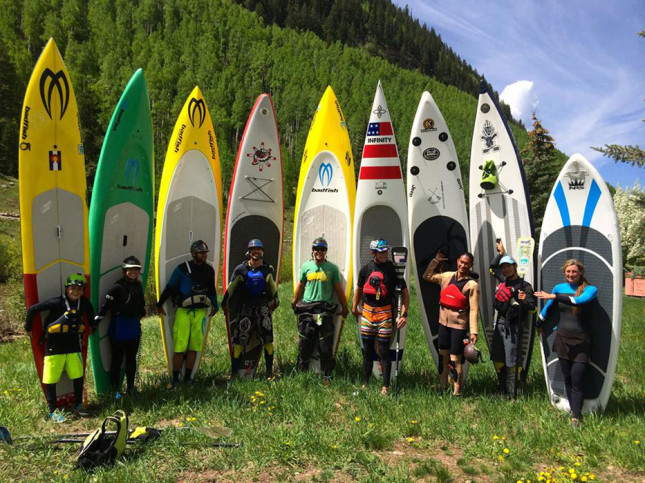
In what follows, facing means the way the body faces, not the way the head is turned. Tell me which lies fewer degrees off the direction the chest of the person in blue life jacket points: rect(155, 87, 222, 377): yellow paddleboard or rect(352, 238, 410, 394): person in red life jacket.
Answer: the person in red life jacket

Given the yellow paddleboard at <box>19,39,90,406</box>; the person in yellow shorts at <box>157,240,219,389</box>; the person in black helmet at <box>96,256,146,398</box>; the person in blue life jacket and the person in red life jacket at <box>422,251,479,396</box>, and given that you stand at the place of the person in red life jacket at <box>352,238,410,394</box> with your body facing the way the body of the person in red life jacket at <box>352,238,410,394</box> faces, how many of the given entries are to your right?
4

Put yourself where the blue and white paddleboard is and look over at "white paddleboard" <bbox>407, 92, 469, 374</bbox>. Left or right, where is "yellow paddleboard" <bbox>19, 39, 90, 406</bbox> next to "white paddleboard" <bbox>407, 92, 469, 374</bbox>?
left

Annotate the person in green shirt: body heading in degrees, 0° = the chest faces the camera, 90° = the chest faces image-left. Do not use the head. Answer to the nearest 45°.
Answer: approximately 0°

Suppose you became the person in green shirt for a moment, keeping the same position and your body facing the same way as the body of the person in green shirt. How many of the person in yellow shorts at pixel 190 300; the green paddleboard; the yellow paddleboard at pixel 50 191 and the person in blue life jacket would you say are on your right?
4

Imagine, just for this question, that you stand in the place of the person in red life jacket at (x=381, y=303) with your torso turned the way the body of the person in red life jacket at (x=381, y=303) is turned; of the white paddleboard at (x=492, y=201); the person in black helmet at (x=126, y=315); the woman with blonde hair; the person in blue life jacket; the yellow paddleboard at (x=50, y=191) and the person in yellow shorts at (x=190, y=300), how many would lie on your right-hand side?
4

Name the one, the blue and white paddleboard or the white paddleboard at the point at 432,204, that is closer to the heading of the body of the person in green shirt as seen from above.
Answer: the blue and white paddleboard

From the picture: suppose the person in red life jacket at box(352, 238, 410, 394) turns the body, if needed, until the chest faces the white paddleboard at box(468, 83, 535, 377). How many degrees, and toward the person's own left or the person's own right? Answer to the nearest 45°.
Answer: approximately 135° to the person's own left

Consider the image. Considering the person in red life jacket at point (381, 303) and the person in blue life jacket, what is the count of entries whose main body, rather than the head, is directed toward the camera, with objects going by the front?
2
